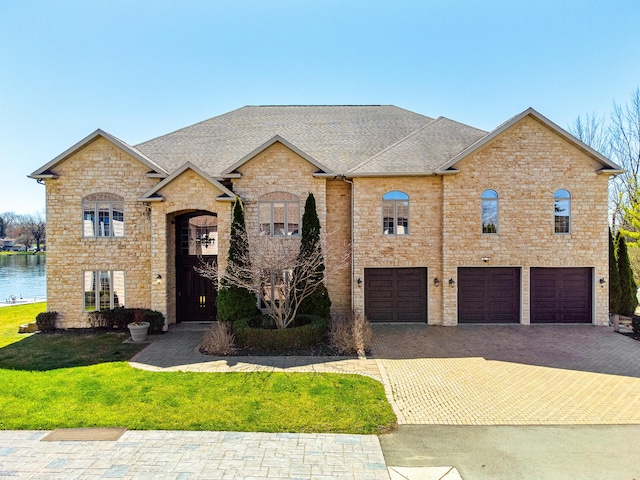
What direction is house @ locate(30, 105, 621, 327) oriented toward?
toward the camera

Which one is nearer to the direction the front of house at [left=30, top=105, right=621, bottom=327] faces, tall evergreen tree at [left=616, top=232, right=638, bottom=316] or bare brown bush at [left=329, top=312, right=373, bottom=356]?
the bare brown bush

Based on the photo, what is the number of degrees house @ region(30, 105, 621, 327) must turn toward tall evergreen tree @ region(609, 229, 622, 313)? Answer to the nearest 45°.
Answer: approximately 90° to its left

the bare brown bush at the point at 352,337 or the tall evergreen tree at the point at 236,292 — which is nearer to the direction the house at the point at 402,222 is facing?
the bare brown bush

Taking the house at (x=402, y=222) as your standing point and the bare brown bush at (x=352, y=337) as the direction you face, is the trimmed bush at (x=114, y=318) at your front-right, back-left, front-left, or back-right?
front-right

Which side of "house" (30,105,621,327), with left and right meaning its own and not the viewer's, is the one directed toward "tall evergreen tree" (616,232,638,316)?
left

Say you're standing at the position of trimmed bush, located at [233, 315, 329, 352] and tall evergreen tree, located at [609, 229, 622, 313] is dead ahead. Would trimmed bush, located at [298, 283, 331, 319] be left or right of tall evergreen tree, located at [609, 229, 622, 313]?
left

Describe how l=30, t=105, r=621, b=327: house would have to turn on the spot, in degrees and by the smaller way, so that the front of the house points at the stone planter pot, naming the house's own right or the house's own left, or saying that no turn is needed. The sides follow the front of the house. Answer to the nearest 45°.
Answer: approximately 90° to the house's own right

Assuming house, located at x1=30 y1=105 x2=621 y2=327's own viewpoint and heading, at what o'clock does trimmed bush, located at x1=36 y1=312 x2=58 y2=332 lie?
The trimmed bush is roughly at 3 o'clock from the house.

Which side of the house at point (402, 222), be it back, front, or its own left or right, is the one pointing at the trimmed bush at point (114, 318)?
right

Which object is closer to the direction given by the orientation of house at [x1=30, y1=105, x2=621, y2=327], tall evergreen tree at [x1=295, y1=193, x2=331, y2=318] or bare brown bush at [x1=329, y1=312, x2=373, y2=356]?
the bare brown bush

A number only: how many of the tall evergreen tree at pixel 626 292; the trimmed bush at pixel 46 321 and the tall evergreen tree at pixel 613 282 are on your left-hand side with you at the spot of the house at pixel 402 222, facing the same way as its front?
2
